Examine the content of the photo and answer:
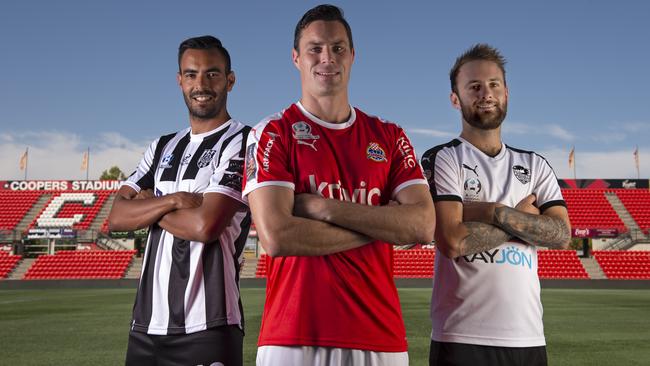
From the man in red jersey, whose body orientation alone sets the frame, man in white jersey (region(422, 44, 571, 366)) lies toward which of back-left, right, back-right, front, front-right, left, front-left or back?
back-left

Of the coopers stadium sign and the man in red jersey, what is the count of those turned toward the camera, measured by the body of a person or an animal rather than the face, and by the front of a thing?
2

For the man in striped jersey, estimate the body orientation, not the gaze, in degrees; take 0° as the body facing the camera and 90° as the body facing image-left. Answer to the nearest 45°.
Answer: approximately 45°

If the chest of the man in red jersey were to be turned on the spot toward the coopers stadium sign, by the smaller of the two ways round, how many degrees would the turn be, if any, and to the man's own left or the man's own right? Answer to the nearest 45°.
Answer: approximately 135° to the man's own right

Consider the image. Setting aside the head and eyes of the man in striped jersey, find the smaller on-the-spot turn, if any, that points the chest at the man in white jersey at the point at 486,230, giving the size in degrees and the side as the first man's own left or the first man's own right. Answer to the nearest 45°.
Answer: approximately 135° to the first man's own left

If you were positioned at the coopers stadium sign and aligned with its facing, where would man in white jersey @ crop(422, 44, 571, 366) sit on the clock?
The man in white jersey is roughly at 12 o'clock from the coopers stadium sign.

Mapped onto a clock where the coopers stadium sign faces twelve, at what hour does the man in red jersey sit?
The man in red jersey is roughly at 12 o'clock from the coopers stadium sign.

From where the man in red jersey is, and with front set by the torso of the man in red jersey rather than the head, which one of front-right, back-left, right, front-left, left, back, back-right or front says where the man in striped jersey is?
back-right
